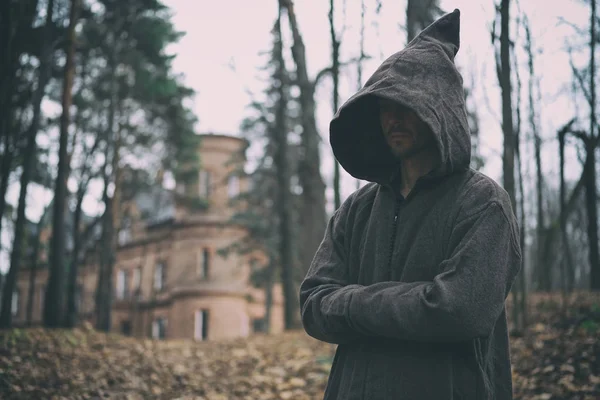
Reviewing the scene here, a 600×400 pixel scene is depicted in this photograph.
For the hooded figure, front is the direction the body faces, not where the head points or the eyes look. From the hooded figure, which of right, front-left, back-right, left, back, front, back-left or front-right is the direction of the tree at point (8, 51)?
right

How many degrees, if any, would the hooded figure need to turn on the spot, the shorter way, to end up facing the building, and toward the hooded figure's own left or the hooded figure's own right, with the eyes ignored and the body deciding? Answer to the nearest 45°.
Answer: approximately 135° to the hooded figure's own right

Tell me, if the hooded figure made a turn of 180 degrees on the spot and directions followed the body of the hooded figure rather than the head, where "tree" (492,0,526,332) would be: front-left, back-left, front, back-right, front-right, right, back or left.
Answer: front-left

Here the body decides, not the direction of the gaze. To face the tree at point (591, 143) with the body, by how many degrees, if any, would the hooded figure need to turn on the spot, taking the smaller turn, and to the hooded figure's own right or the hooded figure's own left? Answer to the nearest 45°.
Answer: approximately 135° to the hooded figure's own right

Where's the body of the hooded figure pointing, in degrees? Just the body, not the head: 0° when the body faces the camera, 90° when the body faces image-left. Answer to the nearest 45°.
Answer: approximately 45°

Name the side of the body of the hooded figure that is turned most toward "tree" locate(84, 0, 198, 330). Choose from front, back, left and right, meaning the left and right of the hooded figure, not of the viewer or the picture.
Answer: right
